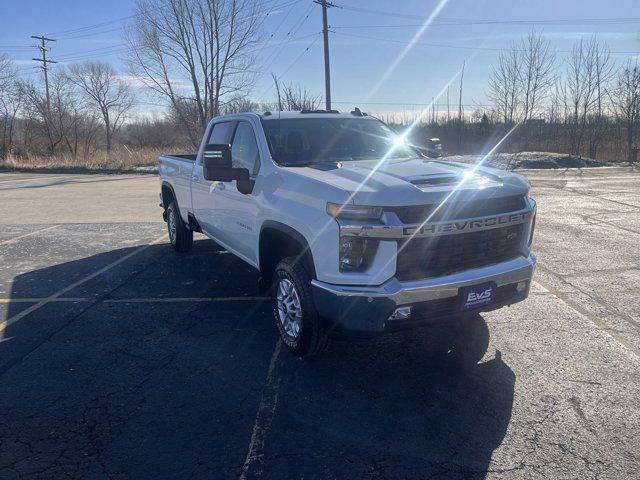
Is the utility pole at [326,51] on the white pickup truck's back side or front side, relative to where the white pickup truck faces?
on the back side

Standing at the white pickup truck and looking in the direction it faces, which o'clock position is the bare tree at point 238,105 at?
The bare tree is roughly at 7 o'clock from the white pickup truck.

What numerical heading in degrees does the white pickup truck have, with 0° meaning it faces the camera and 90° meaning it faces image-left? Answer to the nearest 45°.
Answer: approximately 315°

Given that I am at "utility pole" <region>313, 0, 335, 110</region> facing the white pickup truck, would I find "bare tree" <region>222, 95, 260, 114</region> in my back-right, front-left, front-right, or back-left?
back-right
